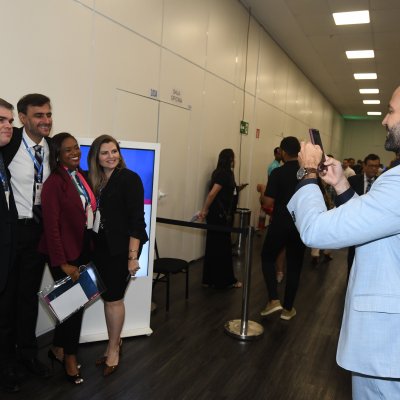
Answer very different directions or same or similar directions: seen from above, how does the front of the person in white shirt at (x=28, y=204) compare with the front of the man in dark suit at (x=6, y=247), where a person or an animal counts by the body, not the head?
same or similar directions

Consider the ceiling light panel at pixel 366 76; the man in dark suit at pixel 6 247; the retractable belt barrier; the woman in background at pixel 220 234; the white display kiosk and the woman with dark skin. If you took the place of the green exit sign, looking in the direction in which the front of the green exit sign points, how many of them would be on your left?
1

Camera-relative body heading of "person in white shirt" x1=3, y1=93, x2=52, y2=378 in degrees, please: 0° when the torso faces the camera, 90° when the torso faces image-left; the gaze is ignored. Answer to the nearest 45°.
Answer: approximately 315°

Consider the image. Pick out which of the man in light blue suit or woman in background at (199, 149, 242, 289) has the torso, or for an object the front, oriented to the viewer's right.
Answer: the woman in background

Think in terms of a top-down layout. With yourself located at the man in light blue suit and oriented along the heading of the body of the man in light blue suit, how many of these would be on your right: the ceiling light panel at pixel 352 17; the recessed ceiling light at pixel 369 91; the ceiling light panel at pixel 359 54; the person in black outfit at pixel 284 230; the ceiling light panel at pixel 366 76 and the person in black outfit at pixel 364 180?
6

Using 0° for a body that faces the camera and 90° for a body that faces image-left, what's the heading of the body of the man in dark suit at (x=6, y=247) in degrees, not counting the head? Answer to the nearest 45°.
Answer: approximately 315°

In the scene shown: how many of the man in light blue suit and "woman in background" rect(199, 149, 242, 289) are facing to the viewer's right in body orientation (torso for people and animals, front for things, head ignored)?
1

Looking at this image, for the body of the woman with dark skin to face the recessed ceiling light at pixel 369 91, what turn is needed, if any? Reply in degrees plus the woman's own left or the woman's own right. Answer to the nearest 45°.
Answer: approximately 90° to the woman's own left

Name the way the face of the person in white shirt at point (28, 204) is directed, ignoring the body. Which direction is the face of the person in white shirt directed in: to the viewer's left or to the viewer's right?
to the viewer's right

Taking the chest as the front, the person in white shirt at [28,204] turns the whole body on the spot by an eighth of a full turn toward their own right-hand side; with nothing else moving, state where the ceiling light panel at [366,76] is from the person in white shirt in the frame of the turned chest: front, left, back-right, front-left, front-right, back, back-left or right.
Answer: back-left

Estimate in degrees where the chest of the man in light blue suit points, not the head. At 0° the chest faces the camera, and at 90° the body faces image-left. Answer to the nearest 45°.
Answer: approximately 90°

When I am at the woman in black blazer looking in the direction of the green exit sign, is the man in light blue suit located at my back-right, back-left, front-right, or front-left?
back-right

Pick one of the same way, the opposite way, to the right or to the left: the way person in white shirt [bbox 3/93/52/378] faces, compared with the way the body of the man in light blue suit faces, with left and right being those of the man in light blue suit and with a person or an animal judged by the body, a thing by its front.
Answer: the opposite way

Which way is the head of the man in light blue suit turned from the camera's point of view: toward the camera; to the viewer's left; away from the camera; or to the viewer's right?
to the viewer's left

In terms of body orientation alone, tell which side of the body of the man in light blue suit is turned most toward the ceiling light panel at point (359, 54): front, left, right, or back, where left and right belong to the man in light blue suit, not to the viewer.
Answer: right

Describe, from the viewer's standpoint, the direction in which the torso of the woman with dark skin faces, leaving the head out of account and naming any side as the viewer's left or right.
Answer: facing the viewer and to the right of the viewer

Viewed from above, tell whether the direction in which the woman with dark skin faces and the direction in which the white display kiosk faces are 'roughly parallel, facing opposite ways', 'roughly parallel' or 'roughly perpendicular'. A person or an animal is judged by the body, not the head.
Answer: roughly parallel

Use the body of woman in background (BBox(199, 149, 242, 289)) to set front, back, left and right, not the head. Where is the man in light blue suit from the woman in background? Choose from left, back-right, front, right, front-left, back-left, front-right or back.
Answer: right

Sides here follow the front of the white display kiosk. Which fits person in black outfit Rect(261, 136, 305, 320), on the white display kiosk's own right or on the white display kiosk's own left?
on the white display kiosk's own left
